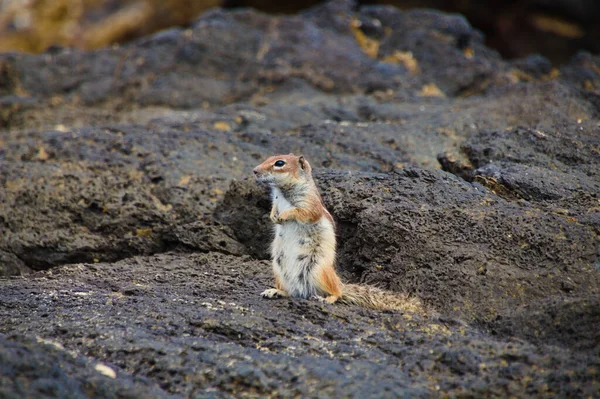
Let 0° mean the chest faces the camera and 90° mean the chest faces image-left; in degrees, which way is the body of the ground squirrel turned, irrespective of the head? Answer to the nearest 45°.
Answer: approximately 45°
